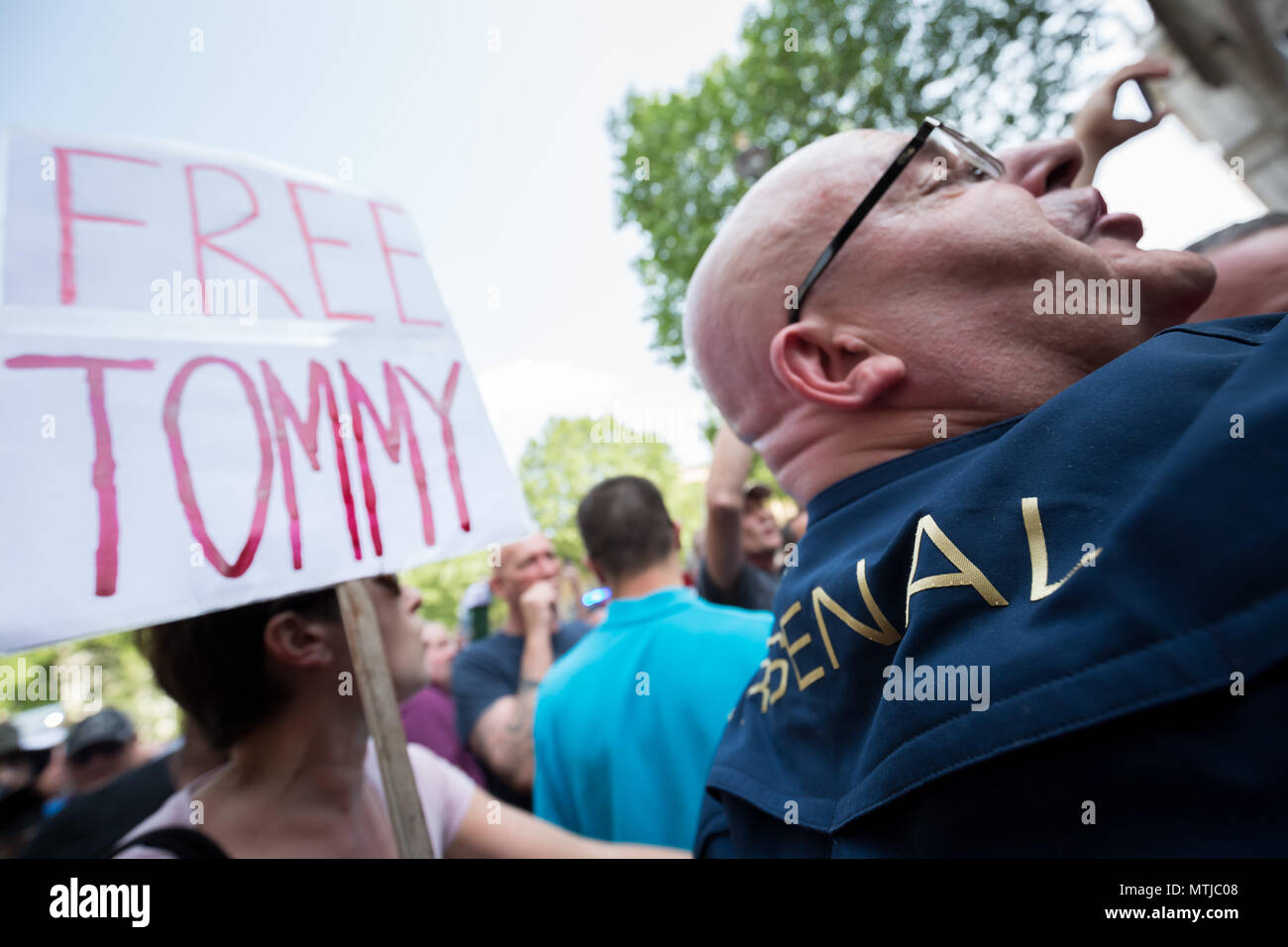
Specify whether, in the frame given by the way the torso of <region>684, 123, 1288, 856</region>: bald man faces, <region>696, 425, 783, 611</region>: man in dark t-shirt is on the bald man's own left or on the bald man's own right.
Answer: on the bald man's own left

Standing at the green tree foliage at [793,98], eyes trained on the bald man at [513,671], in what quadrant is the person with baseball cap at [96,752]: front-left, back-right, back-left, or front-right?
front-right

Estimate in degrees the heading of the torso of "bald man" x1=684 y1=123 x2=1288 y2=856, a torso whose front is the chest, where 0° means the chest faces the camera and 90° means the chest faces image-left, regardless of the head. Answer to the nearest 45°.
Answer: approximately 225°

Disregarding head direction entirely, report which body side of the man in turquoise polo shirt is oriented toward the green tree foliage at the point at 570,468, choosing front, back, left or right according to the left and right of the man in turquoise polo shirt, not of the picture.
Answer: front

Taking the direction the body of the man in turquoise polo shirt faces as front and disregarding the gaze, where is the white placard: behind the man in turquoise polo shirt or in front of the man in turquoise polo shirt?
behind

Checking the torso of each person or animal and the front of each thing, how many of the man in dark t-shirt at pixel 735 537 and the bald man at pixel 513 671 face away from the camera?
0

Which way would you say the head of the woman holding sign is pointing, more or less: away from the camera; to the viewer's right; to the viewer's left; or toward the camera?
to the viewer's right

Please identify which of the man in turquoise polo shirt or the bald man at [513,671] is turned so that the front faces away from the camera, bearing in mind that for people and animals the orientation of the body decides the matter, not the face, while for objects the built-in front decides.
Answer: the man in turquoise polo shirt

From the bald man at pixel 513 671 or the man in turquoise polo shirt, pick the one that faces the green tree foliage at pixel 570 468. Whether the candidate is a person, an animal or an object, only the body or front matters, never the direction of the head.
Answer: the man in turquoise polo shirt

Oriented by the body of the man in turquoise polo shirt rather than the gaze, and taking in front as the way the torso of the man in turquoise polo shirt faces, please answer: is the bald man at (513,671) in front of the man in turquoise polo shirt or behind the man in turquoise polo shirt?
in front

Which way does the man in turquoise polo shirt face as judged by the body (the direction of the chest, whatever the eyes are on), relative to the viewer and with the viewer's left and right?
facing away from the viewer

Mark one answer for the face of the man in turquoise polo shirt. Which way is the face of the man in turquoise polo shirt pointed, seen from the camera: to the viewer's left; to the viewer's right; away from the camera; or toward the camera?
away from the camera

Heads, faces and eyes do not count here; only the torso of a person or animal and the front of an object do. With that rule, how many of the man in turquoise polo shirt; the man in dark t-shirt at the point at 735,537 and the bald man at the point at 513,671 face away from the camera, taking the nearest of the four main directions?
1

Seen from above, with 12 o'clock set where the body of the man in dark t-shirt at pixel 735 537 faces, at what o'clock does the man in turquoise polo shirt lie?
The man in turquoise polo shirt is roughly at 2 o'clock from the man in dark t-shirt.

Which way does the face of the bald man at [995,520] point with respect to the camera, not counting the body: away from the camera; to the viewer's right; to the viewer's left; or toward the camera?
to the viewer's right
